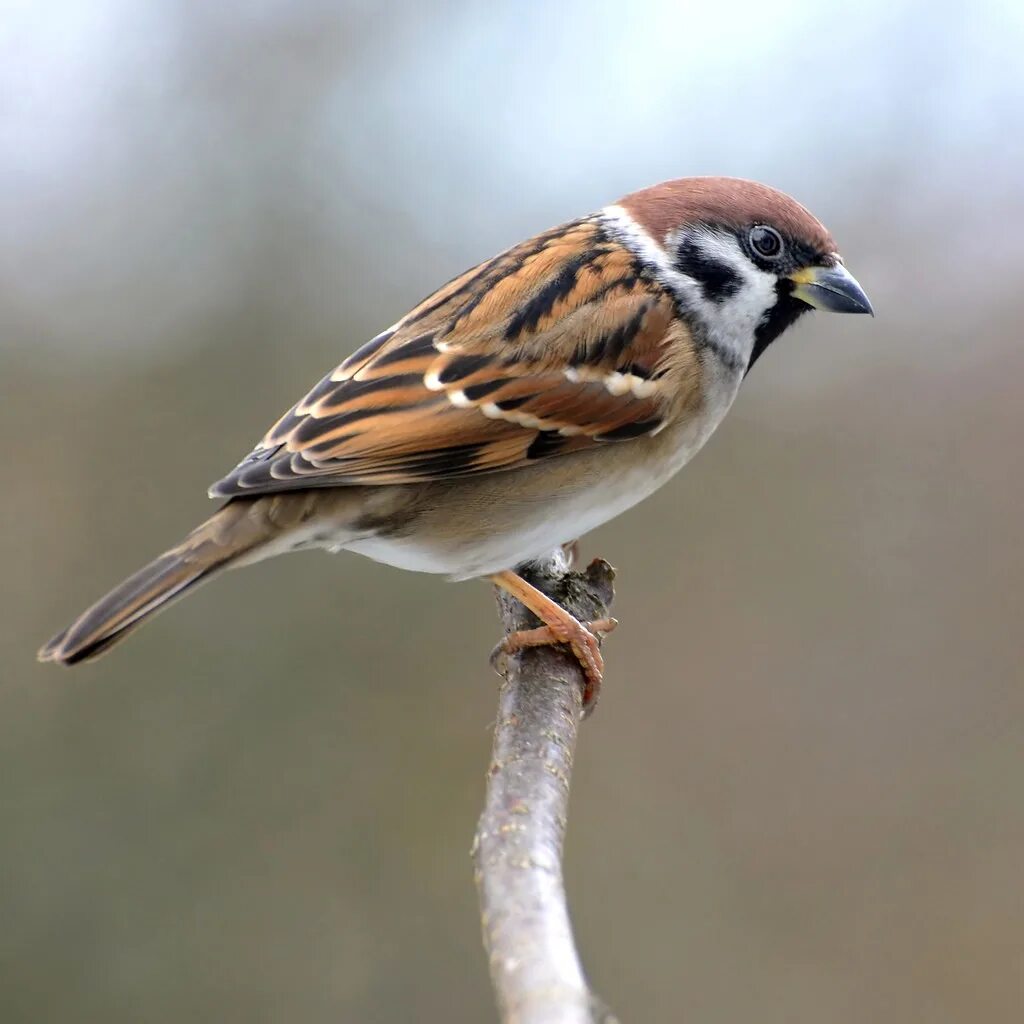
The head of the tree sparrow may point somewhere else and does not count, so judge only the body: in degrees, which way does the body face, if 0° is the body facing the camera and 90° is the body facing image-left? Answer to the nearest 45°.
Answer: approximately 270°
